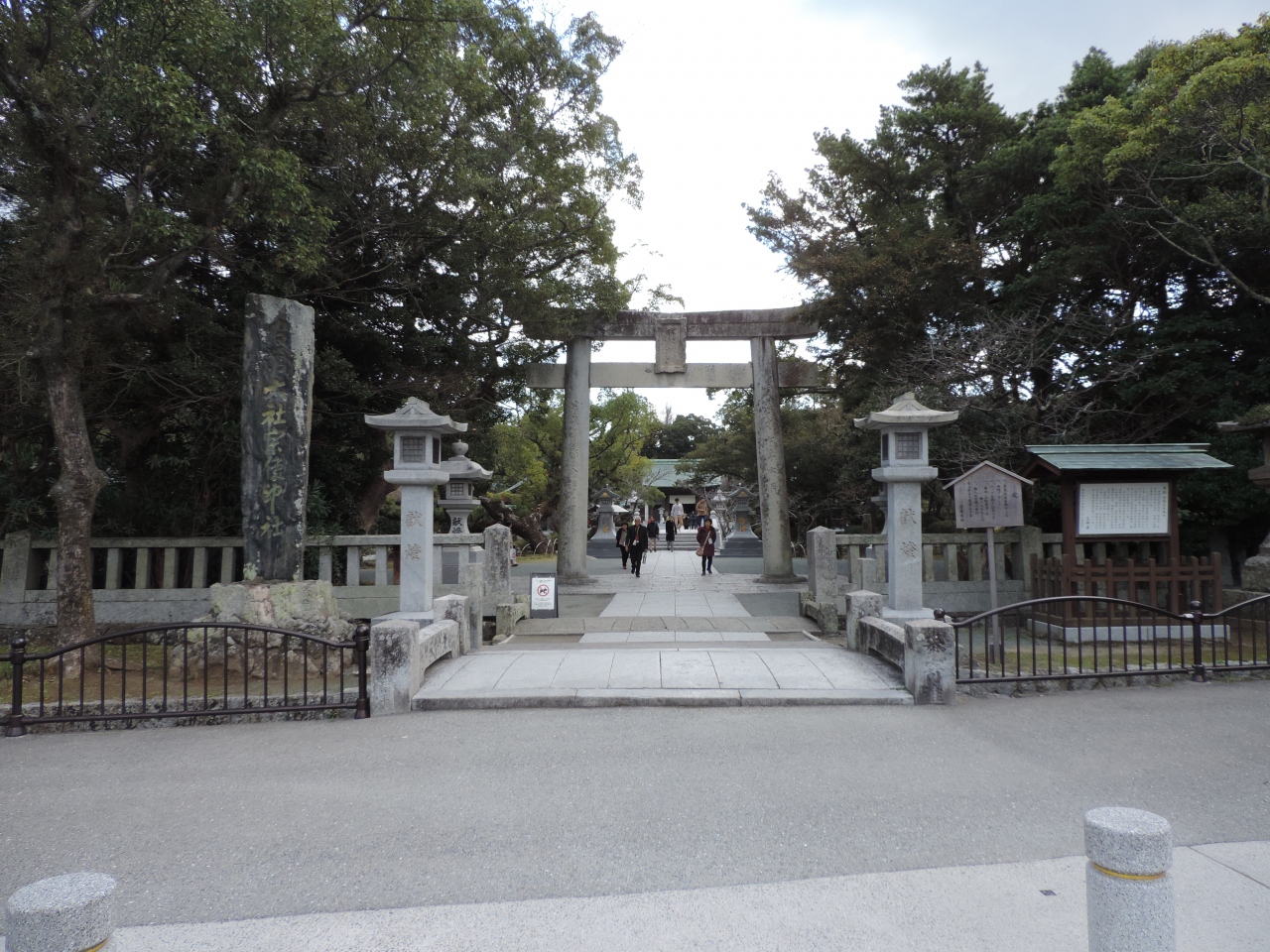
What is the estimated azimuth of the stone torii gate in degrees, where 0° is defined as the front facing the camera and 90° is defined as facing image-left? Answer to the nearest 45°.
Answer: approximately 0°

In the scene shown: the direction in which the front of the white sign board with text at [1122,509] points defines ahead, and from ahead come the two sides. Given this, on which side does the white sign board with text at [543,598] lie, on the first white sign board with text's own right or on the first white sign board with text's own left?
on the first white sign board with text's own right

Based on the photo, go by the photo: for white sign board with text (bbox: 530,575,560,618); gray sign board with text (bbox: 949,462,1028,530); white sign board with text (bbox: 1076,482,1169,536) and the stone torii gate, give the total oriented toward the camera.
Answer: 4

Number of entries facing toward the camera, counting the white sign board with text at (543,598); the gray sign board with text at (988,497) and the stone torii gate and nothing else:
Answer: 3

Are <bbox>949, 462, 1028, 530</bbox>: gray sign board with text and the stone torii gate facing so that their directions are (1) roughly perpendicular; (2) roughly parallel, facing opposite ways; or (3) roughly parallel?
roughly parallel

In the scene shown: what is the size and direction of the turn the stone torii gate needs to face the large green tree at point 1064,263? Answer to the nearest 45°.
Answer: approximately 45° to its left

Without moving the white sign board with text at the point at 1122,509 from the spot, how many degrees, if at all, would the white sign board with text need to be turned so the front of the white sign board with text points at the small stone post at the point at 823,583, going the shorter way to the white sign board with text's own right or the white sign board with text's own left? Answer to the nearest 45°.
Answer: approximately 90° to the white sign board with text's own right

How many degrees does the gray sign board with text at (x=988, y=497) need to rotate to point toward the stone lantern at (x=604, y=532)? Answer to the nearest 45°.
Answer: approximately 135° to its right

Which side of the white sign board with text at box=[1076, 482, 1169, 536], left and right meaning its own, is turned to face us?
front

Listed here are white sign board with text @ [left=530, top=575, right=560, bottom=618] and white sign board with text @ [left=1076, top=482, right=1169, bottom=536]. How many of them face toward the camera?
2

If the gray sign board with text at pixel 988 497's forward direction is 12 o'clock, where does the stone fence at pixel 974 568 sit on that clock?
The stone fence is roughly at 6 o'clock from the gray sign board with text.

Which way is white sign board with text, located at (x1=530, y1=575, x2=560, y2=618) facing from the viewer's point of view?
toward the camera

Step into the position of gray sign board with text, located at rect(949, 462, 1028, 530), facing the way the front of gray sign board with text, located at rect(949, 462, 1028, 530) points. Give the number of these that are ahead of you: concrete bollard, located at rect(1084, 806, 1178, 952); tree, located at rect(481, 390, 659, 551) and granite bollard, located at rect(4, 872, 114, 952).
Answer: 2

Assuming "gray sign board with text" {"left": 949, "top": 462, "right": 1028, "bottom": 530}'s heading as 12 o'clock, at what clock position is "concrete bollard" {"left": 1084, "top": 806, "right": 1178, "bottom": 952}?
The concrete bollard is roughly at 12 o'clock from the gray sign board with text.

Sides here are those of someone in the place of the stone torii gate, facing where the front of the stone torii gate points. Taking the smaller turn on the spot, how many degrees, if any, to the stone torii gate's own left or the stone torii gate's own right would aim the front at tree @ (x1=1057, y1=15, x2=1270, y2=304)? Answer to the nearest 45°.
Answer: approximately 45° to the stone torii gate's own left
